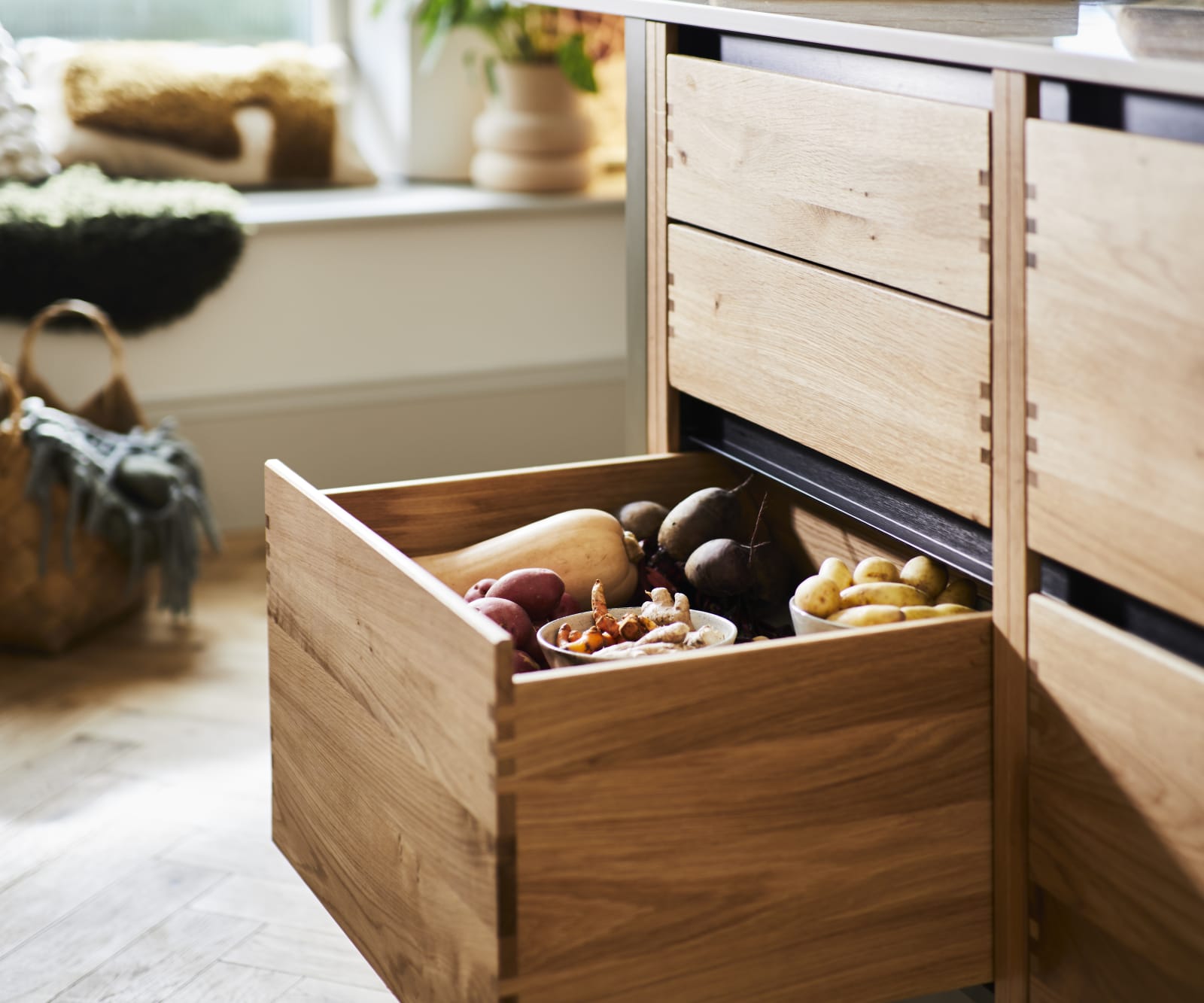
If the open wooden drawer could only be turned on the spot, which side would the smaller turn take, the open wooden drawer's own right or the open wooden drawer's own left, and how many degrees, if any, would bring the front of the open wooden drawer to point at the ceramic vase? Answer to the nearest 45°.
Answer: approximately 135° to the open wooden drawer's own right

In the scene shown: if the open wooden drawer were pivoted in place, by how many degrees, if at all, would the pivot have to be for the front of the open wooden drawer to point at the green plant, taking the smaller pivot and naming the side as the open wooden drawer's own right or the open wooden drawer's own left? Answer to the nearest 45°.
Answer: approximately 135° to the open wooden drawer's own right
